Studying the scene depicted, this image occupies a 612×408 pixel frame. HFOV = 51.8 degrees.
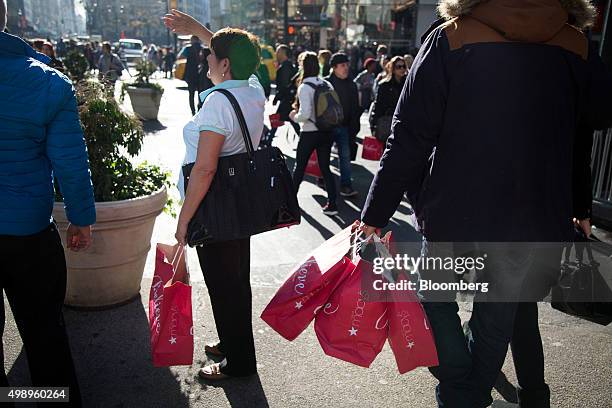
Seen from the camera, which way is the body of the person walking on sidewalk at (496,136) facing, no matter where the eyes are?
away from the camera

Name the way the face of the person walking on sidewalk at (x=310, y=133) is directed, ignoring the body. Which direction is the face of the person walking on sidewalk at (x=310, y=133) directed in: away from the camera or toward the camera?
away from the camera

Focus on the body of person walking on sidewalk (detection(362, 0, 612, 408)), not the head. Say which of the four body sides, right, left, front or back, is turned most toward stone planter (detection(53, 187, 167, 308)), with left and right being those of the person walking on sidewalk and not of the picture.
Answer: left

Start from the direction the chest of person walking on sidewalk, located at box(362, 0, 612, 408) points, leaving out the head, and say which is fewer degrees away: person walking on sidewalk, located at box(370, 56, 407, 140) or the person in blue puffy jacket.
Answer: the person walking on sidewalk

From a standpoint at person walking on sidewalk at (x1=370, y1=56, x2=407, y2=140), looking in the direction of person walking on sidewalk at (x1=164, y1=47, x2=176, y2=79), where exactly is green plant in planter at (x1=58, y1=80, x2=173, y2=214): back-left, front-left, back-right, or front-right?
back-left
